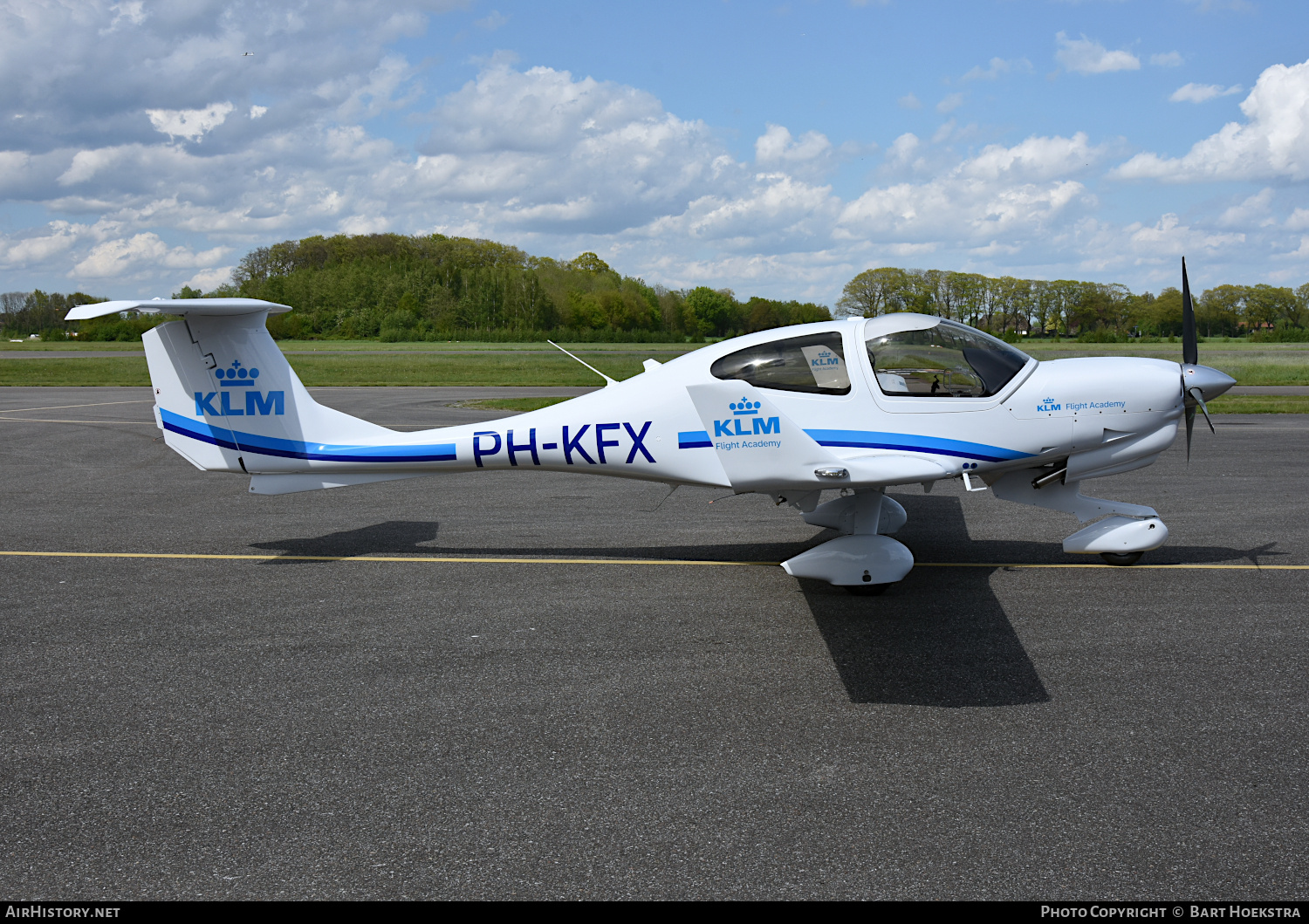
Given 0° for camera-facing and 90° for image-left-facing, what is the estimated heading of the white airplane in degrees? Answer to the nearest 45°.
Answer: approximately 270°

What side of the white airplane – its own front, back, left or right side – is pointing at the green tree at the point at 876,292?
left
